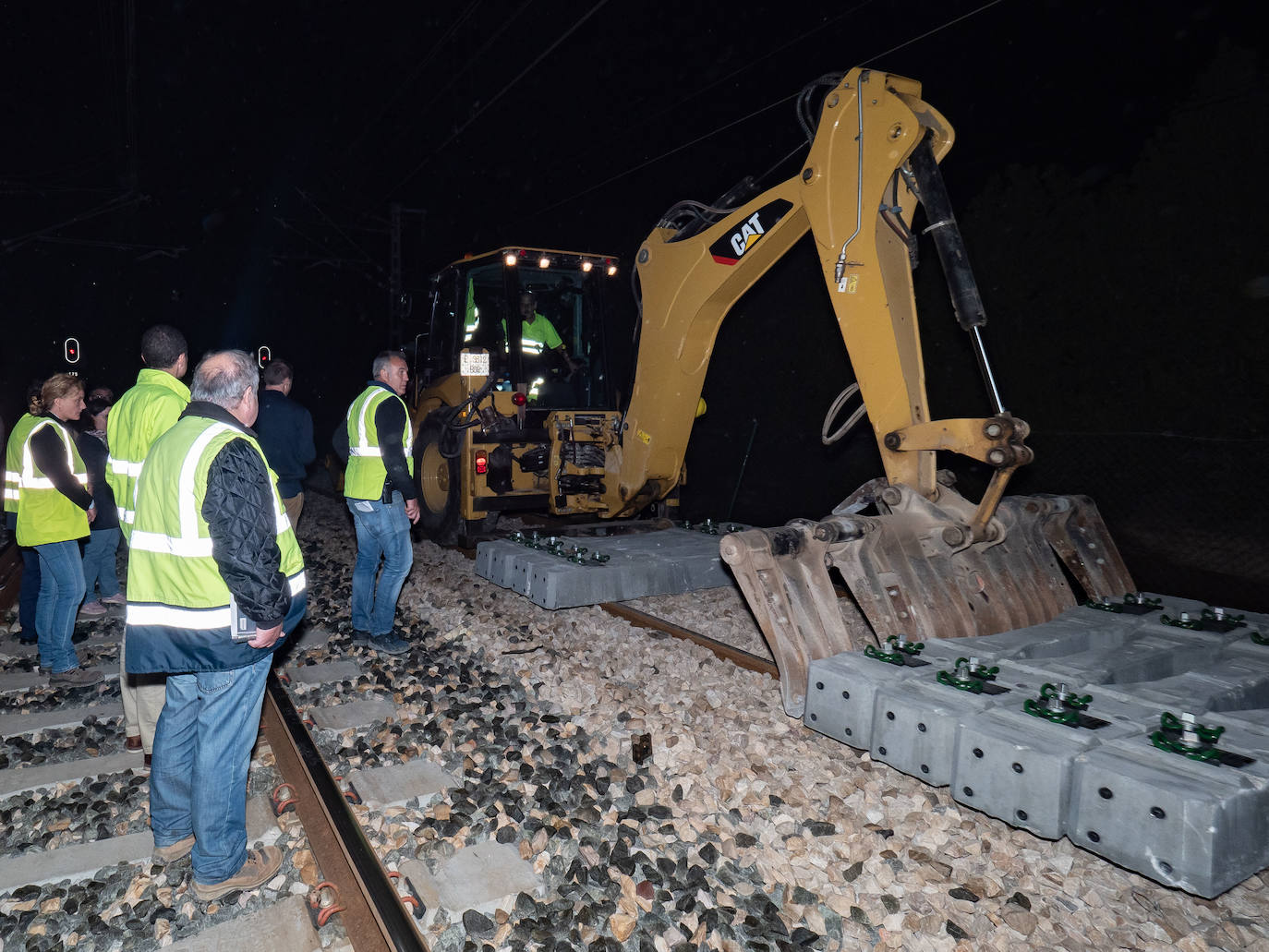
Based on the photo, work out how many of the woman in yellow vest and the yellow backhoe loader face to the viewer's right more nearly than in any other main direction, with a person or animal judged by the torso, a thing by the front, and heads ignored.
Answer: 1

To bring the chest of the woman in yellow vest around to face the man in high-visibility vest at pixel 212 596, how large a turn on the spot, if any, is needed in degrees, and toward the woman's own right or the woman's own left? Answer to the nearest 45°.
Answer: approximately 90° to the woman's own right

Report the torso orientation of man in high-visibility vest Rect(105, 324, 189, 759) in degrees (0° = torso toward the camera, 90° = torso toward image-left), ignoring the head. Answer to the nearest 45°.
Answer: approximately 225°

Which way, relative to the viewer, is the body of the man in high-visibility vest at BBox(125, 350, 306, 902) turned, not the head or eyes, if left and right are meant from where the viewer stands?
facing away from the viewer and to the right of the viewer

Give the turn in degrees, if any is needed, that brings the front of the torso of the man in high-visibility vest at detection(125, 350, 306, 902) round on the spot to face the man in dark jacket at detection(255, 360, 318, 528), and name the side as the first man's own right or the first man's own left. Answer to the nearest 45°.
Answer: approximately 45° to the first man's own left

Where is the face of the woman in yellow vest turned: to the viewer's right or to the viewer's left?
to the viewer's right

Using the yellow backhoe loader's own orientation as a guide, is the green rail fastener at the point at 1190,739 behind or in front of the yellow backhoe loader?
behind

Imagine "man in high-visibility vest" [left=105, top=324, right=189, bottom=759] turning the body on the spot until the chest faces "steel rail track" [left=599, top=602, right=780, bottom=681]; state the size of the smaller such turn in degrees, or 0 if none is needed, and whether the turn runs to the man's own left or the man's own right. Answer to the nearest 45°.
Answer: approximately 45° to the man's own right

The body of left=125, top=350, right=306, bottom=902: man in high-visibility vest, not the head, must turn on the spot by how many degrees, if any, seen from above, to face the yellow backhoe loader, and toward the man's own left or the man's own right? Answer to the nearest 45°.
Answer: approximately 45° to the man's own right

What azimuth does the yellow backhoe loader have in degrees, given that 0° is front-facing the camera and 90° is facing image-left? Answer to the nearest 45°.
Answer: approximately 135°

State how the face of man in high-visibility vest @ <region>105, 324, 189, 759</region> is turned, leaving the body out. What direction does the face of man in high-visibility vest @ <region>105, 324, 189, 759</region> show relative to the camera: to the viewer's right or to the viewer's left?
to the viewer's right

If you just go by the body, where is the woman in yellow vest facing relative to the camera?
to the viewer's right

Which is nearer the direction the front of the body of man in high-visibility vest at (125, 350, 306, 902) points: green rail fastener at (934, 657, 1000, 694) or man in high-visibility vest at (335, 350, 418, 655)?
the man in high-visibility vest
